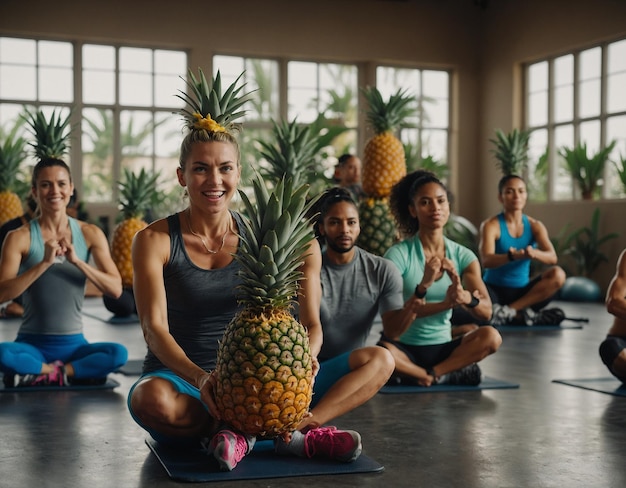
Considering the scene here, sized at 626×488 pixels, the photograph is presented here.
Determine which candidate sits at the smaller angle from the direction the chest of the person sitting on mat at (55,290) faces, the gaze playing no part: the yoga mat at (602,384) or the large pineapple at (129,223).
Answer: the yoga mat

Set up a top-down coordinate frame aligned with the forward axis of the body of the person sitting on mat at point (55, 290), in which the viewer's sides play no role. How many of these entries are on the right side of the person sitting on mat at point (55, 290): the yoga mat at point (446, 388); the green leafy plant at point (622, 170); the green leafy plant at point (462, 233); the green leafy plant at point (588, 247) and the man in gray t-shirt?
0

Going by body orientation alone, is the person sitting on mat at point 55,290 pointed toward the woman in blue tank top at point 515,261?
no

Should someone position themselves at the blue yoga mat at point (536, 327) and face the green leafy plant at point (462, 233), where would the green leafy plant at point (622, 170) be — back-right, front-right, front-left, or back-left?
front-right

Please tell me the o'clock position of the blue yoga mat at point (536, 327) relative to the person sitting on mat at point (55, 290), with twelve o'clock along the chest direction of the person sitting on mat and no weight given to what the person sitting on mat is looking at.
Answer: The blue yoga mat is roughly at 8 o'clock from the person sitting on mat.

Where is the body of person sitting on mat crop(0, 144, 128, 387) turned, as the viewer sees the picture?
toward the camera

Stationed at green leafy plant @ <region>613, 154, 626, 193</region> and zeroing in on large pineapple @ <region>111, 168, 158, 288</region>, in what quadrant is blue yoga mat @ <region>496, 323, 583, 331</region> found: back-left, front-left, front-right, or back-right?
front-left

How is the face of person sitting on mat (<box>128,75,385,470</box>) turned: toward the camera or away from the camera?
toward the camera

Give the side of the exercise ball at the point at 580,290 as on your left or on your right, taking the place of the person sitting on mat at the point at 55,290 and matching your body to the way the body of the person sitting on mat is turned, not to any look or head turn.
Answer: on your left

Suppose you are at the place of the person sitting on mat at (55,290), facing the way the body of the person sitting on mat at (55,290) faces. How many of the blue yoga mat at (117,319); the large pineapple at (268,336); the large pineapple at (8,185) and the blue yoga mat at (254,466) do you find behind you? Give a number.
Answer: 2

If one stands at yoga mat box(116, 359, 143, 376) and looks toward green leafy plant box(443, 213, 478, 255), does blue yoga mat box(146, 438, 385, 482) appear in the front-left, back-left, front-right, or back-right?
back-right

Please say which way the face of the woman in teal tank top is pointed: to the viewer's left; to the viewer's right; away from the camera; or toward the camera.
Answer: toward the camera

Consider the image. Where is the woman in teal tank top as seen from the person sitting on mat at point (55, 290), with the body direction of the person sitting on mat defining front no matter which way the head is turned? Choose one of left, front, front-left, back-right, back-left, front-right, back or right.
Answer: left

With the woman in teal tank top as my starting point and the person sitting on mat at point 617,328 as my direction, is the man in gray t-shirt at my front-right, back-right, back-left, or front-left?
back-right

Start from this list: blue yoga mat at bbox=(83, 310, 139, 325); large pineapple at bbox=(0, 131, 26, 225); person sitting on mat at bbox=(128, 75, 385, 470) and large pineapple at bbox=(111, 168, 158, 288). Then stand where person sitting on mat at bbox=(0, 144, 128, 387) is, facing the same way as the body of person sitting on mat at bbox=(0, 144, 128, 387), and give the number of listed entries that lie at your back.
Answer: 3

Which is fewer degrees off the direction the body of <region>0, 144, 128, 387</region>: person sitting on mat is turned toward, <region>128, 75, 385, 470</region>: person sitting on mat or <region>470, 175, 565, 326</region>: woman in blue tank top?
the person sitting on mat

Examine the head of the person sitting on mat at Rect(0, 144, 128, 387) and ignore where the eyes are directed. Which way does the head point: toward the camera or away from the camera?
toward the camera

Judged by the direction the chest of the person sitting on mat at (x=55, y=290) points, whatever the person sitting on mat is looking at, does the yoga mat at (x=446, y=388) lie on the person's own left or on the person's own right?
on the person's own left

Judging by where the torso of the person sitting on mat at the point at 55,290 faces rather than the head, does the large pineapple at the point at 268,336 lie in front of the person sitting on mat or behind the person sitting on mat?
in front

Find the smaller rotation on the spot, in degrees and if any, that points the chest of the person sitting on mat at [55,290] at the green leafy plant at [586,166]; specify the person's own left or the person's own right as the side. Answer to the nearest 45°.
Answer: approximately 135° to the person's own left
